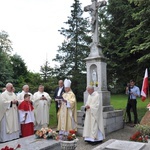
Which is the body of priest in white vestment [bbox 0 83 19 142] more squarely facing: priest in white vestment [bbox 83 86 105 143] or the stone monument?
the priest in white vestment

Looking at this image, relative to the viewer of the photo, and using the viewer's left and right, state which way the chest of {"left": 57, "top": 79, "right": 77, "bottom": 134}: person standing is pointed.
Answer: facing the viewer and to the left of the viewer

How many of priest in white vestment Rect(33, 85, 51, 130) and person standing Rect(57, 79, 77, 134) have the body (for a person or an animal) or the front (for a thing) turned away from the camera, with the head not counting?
0

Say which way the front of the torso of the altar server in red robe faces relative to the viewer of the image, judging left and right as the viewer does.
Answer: facing the viewer and to the right of the viewer

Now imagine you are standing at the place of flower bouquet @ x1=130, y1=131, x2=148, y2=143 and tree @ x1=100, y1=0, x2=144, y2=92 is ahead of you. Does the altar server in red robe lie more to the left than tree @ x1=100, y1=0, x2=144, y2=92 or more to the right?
left

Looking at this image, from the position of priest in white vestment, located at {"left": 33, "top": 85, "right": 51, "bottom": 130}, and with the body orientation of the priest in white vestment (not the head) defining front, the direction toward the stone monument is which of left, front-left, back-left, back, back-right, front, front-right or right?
left

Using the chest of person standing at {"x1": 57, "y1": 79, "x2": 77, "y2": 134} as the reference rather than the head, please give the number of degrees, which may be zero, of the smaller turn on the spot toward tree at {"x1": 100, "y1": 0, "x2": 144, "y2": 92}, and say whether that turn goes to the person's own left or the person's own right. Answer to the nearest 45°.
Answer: approximately 180°

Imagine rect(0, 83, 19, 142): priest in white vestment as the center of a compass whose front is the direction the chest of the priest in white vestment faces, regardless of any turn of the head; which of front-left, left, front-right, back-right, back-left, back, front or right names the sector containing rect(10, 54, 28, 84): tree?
back-left

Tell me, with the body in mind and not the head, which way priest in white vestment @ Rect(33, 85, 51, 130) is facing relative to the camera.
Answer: toward the camera

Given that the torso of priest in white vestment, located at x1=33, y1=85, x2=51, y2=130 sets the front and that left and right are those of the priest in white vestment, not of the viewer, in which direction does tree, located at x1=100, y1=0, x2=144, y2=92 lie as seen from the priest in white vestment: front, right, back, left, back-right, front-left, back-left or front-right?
back-left
